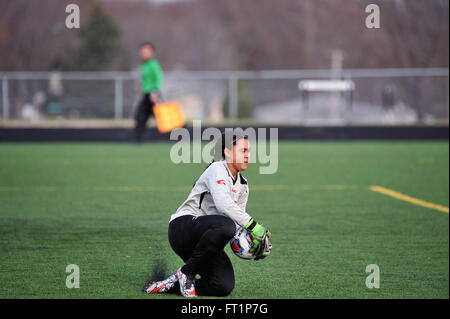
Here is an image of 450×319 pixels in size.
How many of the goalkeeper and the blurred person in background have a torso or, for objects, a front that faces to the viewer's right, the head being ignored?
1
